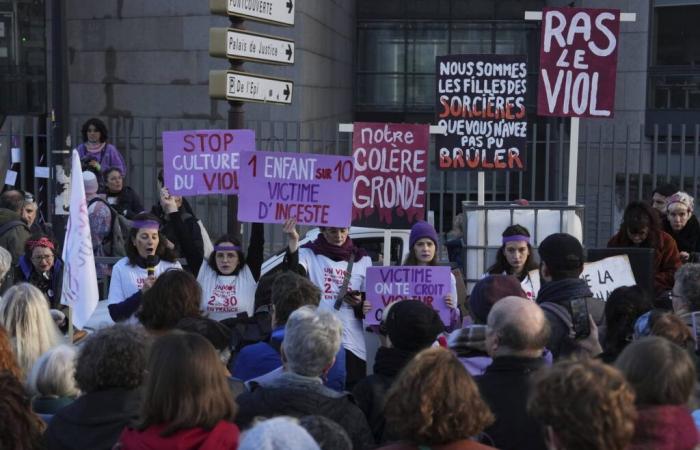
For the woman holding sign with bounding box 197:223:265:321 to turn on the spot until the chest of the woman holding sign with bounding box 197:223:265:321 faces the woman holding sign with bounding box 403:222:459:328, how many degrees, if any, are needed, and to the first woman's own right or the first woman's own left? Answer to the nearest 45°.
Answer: approximately 90° to the first woman's own left

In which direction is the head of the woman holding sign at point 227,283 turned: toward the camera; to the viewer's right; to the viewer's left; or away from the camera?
toward the camera

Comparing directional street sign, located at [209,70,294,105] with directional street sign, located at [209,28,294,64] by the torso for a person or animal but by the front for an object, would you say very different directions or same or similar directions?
same or similar directions

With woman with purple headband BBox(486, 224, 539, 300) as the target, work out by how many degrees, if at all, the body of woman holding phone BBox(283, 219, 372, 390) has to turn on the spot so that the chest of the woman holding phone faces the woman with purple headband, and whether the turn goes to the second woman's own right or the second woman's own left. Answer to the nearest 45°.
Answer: approximately 90° to the second woman's own left

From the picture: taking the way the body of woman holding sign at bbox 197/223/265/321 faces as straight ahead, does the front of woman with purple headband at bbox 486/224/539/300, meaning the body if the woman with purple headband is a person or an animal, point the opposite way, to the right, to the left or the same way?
the same way

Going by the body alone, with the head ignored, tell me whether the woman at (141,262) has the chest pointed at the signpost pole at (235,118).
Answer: no

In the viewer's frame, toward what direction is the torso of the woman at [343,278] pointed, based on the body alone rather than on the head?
toward the camera

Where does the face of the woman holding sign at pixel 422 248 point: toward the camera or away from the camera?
toward the camera

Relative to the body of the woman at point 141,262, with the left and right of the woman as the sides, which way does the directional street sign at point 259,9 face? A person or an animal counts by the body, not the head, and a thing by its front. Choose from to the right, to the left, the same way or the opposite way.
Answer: the same way

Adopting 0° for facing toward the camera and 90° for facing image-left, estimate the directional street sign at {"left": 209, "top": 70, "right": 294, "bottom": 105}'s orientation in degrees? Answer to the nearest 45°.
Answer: approximately 315°

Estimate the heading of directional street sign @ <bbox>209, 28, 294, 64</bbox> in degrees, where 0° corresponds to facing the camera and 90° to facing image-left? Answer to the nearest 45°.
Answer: approximately 315°

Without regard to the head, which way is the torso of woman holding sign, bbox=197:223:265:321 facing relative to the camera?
toward the camera

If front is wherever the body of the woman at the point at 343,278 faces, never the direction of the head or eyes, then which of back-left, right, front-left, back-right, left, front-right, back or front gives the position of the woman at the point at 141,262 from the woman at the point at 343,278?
right

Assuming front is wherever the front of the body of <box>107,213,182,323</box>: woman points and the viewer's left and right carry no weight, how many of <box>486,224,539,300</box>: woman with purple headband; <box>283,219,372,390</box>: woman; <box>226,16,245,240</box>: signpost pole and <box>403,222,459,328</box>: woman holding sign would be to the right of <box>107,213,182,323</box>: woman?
0
